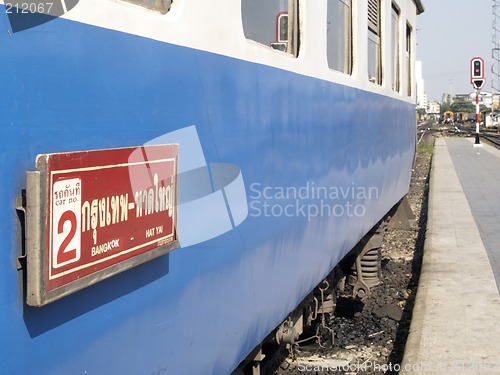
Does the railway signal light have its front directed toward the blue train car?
yes

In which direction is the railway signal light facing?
toward the camera
